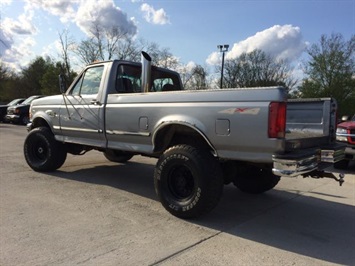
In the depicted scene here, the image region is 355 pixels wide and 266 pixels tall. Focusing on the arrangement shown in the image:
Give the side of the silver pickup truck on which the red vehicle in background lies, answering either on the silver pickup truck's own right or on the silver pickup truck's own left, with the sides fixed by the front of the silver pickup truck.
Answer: on the silver pickup truck's own right

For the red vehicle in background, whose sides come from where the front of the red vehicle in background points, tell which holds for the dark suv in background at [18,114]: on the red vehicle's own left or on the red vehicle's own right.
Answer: on the red vehicle's own right

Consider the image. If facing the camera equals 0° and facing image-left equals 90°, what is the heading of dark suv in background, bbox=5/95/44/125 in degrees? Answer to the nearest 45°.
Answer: approximately 45°

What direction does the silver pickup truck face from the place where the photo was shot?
facing away from the viewer and to the left of the viewer

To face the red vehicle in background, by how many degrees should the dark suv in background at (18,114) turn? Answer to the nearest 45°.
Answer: approximately 90° to its left

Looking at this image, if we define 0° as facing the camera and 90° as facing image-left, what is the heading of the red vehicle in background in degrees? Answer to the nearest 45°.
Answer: approximately 45°

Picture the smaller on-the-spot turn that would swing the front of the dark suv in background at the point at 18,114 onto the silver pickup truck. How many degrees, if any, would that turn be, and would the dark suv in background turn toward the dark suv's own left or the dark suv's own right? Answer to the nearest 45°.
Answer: approximately 45° to the dark suv's own left
